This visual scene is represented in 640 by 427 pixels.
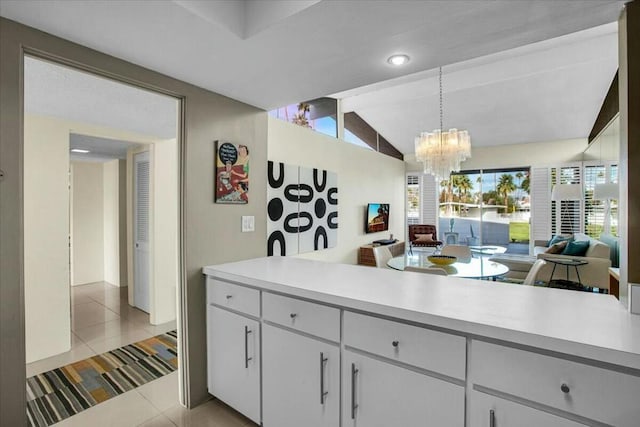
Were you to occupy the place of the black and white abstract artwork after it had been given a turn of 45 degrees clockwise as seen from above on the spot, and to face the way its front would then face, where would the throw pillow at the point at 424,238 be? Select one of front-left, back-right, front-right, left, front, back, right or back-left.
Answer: back-left

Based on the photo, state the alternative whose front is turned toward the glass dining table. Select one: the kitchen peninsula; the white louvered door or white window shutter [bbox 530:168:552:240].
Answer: the white window shutter

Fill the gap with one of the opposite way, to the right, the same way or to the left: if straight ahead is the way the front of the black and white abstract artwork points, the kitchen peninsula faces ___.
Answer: to the right

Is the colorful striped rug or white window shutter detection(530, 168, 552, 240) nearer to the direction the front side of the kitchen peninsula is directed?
the colorful striped rug

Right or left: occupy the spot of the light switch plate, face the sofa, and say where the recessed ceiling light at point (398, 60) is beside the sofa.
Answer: right

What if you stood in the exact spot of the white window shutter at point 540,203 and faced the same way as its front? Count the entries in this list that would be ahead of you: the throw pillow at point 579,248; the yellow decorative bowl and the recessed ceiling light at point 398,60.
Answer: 3

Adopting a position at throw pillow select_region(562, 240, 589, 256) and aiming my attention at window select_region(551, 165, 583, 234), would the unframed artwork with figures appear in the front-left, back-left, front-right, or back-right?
back-left

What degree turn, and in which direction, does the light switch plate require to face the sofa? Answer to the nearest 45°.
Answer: approximately 45° to its left

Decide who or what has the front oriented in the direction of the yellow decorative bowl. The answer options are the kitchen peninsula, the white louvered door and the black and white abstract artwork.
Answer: the black and white abstract artwork

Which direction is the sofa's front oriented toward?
to the viewer's left

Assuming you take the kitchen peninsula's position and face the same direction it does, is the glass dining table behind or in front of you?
behind
